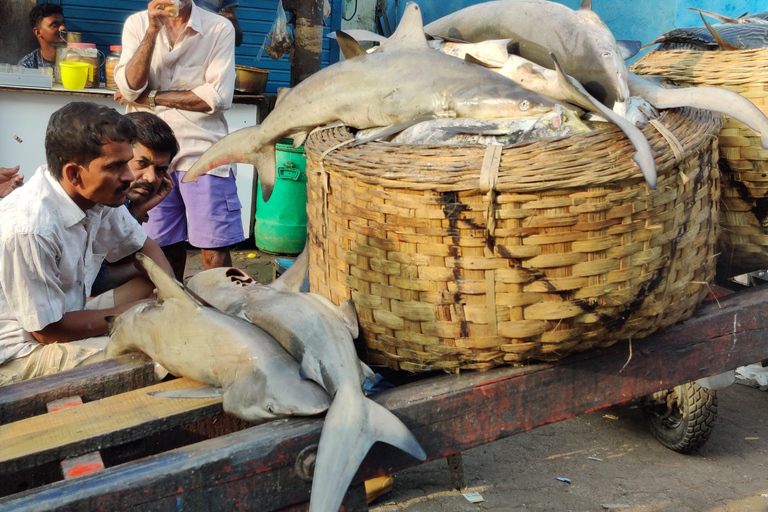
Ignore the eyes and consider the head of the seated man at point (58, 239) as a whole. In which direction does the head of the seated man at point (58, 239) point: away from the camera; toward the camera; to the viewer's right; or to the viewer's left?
to the viewer's right

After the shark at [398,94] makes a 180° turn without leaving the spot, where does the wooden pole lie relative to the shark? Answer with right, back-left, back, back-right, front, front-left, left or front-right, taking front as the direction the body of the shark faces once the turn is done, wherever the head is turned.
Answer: right

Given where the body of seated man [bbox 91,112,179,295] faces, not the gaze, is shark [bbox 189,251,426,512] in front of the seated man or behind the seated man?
in front

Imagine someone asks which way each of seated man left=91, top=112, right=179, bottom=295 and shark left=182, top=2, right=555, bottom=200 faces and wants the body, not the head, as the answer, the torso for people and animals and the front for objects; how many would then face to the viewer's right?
1

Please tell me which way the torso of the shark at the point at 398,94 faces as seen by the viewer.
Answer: to the viewer's right

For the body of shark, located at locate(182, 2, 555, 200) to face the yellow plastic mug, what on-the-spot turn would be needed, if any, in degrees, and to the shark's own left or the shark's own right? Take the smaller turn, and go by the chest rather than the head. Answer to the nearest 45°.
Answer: approximately 135° to the shark's own left

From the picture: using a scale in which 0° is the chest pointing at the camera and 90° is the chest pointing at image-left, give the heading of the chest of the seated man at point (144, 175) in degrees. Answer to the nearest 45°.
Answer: approximately 0°

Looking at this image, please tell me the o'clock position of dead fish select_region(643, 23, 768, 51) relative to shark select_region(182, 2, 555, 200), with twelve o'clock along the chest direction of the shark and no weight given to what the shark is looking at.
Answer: The dead fish is roughly at 11 o'clock from the shark.
